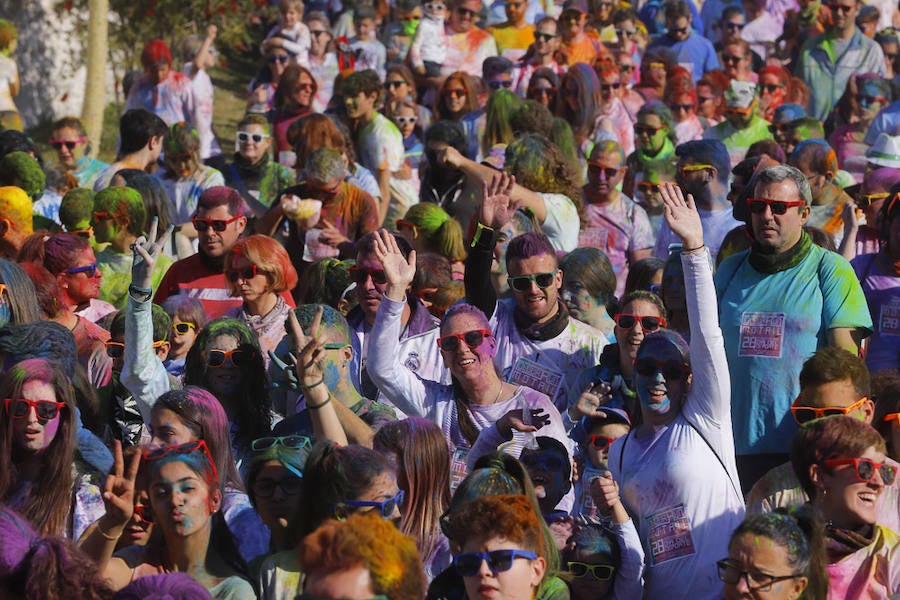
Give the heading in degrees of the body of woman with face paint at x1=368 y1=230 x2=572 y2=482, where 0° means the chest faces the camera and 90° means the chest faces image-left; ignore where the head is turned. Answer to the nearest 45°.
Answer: approximately 0°

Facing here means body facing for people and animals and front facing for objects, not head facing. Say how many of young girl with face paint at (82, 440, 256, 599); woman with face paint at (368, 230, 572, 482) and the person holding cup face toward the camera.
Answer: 3

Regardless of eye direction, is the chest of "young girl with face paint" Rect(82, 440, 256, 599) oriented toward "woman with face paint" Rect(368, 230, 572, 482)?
no

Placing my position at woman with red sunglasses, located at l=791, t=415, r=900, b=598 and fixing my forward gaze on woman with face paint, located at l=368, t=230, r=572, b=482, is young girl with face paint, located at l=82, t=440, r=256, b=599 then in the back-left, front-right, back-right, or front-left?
front-left

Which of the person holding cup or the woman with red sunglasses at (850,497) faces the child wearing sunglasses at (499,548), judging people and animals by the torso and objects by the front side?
the person holding cup

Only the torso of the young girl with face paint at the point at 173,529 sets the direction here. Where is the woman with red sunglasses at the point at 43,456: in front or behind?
behind

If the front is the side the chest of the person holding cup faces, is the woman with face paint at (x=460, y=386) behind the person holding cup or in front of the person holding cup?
in front

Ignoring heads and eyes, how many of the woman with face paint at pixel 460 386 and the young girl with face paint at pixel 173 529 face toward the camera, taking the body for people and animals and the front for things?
2

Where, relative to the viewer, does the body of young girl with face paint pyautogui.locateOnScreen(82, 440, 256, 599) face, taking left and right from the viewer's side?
facing the viewer

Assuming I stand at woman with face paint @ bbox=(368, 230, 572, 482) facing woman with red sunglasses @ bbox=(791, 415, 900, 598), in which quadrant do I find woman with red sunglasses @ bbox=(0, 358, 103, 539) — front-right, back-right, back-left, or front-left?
back-right

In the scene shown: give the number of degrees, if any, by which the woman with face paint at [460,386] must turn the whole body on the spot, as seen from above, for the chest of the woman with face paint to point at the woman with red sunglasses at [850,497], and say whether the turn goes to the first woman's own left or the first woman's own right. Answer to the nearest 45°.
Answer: approximately 45° to the first woman's own left

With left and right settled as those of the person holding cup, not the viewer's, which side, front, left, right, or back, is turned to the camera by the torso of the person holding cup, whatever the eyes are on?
front

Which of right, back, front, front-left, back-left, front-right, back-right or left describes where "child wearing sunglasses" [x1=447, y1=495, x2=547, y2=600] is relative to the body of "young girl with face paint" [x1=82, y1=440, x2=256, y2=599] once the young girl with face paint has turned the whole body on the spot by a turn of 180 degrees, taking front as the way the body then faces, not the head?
back-right

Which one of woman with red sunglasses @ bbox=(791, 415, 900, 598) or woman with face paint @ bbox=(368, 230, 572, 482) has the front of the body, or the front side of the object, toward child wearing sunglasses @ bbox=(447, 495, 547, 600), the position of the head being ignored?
the woman with face paint

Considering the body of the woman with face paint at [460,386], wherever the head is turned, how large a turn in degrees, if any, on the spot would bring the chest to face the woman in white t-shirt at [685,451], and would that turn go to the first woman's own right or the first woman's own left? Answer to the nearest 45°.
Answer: approximately 45° to the first woman's own left
